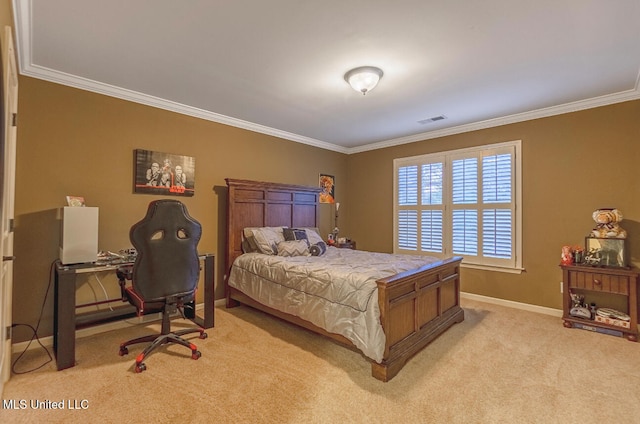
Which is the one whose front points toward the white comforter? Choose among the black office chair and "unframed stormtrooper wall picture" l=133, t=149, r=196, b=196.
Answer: the unframed stormtrooper wall picture

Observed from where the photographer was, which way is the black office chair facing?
facing away from the viewer and to the left of the viewer

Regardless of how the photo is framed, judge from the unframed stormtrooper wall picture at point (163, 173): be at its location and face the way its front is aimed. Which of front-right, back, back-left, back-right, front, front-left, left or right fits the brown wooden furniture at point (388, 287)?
front

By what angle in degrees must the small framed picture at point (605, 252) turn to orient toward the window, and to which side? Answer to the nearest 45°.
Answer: approximately 90° to its right

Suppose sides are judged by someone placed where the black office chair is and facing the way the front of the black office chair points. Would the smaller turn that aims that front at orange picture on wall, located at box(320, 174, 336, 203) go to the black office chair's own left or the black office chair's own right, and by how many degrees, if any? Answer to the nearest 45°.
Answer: approximately 90° to the black office chair's own right

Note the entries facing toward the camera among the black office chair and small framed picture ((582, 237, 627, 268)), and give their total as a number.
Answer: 1

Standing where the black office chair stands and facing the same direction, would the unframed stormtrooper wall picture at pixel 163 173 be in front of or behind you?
in front

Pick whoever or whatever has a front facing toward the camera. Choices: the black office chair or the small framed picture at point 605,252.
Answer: the small framed picture

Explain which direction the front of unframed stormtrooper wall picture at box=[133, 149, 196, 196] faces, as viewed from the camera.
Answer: facing the viewer and to the right of the viewer

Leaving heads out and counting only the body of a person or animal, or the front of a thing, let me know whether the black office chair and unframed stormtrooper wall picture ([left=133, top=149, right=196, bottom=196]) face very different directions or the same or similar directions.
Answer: very different directions

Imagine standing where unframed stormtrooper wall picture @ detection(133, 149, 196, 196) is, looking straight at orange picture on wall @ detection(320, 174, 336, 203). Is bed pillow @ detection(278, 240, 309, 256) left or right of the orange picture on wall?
right

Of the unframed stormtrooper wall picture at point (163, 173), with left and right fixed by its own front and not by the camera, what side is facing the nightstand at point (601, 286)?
front

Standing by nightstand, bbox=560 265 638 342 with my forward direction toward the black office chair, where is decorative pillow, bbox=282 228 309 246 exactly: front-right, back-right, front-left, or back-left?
front-right

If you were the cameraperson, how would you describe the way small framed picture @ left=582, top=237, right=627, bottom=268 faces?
facing the viewer

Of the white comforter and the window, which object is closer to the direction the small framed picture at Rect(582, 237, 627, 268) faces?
the white comforter
